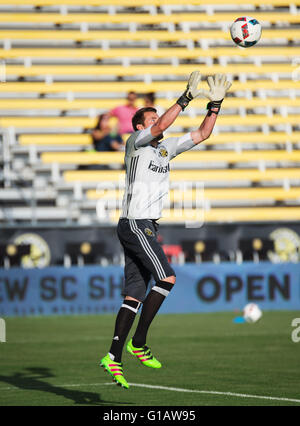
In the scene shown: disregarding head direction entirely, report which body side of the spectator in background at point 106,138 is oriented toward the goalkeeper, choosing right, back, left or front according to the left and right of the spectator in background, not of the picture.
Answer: front

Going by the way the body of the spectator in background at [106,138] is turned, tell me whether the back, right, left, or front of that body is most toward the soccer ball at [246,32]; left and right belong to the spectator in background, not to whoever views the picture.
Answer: front

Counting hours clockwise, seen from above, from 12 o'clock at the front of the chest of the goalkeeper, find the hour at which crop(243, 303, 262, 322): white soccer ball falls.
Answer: The white soccer ball is roughly at 8 o'clock from the goalkeeper.

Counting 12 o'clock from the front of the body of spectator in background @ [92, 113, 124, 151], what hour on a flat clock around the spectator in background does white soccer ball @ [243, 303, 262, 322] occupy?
The white soccer ball is roughly at 11 o'clock from the spectator in background.

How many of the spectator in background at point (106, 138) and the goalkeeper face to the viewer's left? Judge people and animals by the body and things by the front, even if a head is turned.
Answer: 0

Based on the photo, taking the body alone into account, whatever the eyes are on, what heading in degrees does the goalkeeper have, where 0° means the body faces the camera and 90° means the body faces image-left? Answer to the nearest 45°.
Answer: approximately 315°

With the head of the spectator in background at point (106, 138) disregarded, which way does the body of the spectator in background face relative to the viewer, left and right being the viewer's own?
facing the viewer

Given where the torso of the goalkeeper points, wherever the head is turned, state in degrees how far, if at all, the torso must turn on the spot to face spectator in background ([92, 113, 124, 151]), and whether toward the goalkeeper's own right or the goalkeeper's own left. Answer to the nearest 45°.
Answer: approximately 135° to the goalkeeper's own left

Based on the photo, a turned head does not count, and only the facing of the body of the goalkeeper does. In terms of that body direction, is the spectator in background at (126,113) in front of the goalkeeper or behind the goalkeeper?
behind
